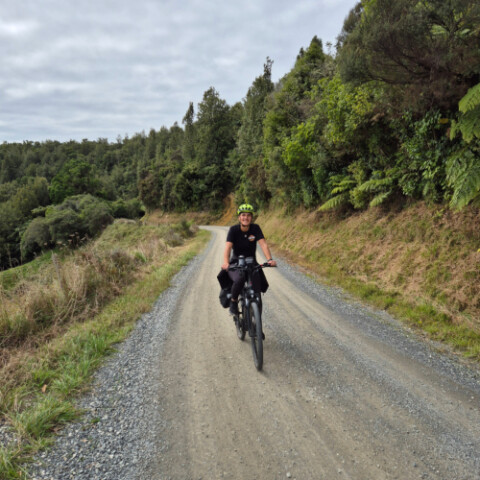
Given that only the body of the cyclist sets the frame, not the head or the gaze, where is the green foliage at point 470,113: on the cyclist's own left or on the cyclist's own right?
on the cyclist's own left

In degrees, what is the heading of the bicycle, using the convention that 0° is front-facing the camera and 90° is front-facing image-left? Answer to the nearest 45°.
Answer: approximately 0°

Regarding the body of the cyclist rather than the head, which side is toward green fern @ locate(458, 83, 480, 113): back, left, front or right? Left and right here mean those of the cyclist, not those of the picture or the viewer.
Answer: left

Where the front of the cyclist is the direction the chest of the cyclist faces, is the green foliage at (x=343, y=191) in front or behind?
behind

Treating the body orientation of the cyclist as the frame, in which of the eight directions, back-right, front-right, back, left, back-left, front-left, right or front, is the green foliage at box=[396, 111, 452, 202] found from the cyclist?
back-left

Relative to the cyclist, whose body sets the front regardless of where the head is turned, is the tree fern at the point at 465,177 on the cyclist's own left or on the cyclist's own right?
on the cyclist's own left

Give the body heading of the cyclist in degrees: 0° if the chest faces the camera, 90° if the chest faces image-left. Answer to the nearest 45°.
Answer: approximately 0°
